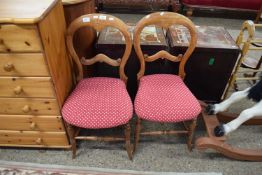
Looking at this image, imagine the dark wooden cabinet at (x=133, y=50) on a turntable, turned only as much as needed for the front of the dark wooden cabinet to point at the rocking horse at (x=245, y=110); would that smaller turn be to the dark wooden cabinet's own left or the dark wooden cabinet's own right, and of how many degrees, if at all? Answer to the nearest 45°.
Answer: approximately 45° to the dark wooden cabinet's own left

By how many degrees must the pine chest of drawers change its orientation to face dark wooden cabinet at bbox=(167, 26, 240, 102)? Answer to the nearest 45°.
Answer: approximately 90° to its left

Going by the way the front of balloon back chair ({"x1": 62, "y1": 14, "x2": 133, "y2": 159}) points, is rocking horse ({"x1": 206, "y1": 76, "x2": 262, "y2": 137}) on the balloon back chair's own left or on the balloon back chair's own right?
on the balloon back chair's own left
